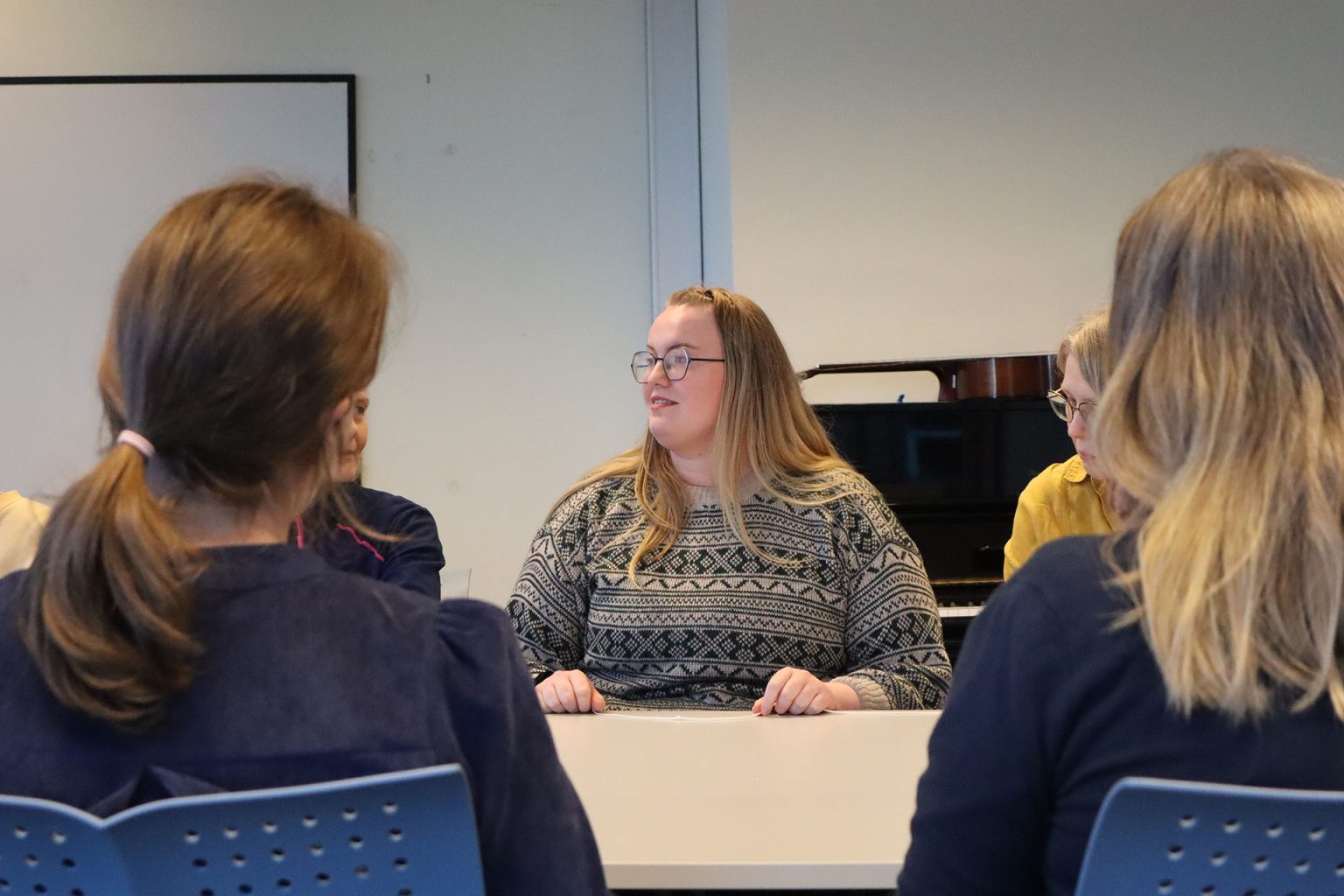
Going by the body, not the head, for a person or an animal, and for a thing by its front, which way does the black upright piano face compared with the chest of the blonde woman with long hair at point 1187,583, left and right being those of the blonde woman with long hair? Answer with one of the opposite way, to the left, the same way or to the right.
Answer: the opposite way

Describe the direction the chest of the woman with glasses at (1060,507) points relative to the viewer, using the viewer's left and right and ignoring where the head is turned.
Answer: facing the viewer and to the left of the viewer

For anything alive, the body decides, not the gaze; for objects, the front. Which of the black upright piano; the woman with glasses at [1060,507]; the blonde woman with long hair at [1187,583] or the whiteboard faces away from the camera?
the blonde woman with long hair

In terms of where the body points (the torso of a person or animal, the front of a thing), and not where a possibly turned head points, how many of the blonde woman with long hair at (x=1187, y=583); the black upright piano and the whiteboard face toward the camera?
2

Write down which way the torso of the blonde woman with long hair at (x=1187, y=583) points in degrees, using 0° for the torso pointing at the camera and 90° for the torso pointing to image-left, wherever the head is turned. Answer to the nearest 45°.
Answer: approximately 180°

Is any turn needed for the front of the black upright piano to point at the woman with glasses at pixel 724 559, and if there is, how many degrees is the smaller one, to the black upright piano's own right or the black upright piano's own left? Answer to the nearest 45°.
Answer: approximately 45° to the black upright piano's own right

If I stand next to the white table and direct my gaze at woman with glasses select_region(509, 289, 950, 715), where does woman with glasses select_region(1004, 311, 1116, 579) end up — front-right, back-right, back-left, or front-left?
front-right

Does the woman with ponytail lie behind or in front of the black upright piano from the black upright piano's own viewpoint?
in front

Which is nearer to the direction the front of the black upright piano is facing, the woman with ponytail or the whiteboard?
the woman with ponytail

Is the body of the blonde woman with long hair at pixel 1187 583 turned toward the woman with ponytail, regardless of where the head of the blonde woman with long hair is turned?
no

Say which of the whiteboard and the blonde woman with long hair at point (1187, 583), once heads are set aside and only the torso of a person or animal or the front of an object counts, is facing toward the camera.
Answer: the whiteboard

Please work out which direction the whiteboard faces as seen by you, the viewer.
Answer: facing the viewer

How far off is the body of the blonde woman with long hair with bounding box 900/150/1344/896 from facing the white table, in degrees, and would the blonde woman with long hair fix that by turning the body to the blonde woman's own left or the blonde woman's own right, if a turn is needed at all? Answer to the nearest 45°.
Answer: approximately 45° to the blonde woman's own left

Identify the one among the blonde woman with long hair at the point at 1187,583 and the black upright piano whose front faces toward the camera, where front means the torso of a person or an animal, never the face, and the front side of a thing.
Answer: the black upright piano

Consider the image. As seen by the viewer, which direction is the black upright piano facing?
toward the camera

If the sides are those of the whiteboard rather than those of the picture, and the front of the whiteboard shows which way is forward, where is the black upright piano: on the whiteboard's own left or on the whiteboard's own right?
on the whiteboard's own left

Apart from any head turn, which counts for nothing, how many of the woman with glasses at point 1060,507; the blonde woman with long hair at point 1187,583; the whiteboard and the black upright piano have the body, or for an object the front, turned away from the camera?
1

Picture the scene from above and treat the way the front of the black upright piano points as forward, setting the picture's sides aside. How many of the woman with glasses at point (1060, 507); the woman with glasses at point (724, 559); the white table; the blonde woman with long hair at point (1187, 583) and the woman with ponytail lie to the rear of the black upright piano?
0

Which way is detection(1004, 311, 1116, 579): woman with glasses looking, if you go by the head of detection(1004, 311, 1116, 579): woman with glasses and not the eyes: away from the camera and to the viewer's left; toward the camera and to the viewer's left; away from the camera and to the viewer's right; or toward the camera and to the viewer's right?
toward the camera and to the viewer's left

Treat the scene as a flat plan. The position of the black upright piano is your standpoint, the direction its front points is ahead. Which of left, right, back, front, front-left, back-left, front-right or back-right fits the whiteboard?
right

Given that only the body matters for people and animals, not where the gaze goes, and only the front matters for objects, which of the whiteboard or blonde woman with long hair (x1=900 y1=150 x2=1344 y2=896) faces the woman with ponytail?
the whiteboard

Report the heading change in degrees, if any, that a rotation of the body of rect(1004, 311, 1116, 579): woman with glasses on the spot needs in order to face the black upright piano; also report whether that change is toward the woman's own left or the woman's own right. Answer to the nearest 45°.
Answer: approximately 135° to the woman's own right
